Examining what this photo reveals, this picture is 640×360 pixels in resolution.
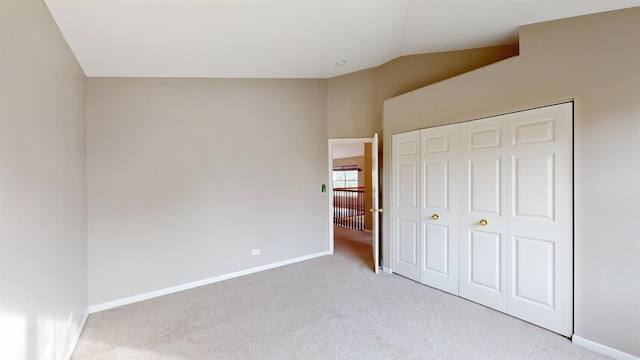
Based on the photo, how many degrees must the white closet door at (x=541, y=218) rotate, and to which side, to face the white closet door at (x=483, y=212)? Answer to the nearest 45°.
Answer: approximately 45° to its right

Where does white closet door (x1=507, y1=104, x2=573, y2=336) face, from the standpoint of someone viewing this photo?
facing the viewer and to the left of the viewer

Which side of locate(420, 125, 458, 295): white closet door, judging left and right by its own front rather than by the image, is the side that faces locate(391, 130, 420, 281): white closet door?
right

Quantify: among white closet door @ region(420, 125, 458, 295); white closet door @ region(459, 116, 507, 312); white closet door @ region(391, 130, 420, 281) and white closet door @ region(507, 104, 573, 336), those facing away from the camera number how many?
0

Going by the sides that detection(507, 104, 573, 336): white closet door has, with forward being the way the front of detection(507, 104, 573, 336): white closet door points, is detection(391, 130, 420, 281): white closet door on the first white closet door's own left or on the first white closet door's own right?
on the first white closet door's own right

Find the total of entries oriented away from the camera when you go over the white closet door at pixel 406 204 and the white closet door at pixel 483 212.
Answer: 0

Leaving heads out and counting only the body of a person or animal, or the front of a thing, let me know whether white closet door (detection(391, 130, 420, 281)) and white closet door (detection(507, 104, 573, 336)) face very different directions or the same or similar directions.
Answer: same or similar directions

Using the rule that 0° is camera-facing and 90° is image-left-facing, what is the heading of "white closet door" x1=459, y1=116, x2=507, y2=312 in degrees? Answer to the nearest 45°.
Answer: approximately 45°

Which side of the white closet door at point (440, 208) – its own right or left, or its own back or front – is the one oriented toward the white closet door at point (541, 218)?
left

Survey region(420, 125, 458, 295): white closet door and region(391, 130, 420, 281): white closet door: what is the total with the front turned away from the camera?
0

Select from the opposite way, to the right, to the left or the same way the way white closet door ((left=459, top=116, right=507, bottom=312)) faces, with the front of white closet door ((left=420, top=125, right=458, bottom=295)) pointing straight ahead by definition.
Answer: the same way

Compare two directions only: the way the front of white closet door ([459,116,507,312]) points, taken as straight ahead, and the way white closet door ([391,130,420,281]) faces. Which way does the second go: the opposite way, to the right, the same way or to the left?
the same way

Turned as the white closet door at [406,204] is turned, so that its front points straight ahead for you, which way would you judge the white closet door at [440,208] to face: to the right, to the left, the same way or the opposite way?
the same way

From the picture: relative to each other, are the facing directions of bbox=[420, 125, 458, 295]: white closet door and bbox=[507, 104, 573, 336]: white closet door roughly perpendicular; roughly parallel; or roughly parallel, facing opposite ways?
roughly parallel

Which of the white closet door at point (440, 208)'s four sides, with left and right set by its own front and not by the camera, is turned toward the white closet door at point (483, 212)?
left
